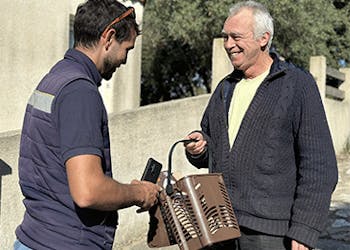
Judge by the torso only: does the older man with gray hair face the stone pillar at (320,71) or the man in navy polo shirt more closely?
the man in navy polo shirt

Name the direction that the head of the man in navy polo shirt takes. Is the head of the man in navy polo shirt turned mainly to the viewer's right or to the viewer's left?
to the viewer's right

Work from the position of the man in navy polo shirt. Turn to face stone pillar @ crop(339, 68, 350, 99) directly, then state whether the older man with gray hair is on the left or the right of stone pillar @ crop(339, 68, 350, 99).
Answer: right

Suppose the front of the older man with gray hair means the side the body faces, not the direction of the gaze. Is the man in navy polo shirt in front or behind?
in front

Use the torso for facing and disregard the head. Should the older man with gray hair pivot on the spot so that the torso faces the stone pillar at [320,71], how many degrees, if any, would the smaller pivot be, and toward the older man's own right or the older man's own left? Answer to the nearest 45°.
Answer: approximately 135° to the older man's own right

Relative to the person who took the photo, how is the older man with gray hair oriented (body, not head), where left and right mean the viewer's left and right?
facing the viewer and to the left of the viewer

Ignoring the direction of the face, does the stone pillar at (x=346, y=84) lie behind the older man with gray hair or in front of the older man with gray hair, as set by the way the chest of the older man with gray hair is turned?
behind

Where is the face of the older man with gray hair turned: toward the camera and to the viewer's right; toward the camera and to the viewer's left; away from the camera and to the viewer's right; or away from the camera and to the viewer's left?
toward the camera and to the viewer's left

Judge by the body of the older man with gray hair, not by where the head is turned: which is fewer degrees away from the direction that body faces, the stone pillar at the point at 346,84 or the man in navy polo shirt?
the man in navy polo shirt

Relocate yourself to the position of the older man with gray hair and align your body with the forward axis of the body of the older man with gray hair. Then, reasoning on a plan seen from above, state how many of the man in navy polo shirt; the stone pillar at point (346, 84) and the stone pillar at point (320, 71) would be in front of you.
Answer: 1

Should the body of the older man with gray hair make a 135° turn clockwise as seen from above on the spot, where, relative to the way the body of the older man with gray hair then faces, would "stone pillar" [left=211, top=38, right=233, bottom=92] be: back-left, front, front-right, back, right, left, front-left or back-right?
front
